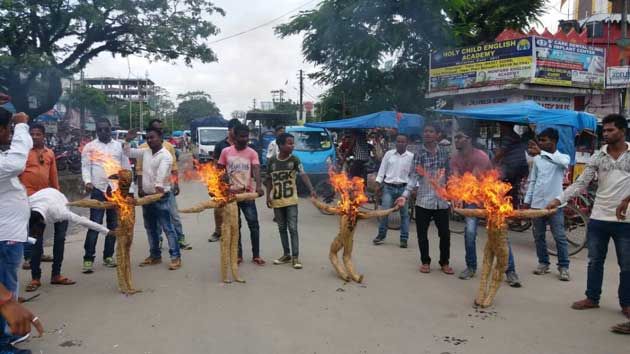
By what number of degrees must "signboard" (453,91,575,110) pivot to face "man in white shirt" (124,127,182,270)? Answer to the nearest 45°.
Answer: approximately 45° to its right

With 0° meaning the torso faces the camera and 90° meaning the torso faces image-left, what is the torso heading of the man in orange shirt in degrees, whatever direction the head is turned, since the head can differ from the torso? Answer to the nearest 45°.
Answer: approximately 315°

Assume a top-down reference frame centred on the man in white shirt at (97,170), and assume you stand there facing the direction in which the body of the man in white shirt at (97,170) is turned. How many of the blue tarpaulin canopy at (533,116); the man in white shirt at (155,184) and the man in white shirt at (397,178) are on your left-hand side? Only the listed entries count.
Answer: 3

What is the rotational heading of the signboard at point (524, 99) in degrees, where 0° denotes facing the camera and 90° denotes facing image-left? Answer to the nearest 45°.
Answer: approximately 0°

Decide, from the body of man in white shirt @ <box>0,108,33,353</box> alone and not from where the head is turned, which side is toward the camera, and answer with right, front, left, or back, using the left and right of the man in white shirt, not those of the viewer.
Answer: right

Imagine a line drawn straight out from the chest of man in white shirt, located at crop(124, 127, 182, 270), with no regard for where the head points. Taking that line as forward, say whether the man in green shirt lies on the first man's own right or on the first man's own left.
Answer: on the first man's own left

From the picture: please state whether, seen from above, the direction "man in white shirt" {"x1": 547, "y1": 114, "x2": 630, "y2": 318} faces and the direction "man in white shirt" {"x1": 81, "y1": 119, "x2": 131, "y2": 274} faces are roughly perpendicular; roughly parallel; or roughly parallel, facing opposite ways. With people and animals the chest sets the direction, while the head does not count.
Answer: roughly perpendicular

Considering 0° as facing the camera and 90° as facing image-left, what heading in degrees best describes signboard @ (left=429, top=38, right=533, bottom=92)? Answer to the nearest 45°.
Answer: approximately 45°
